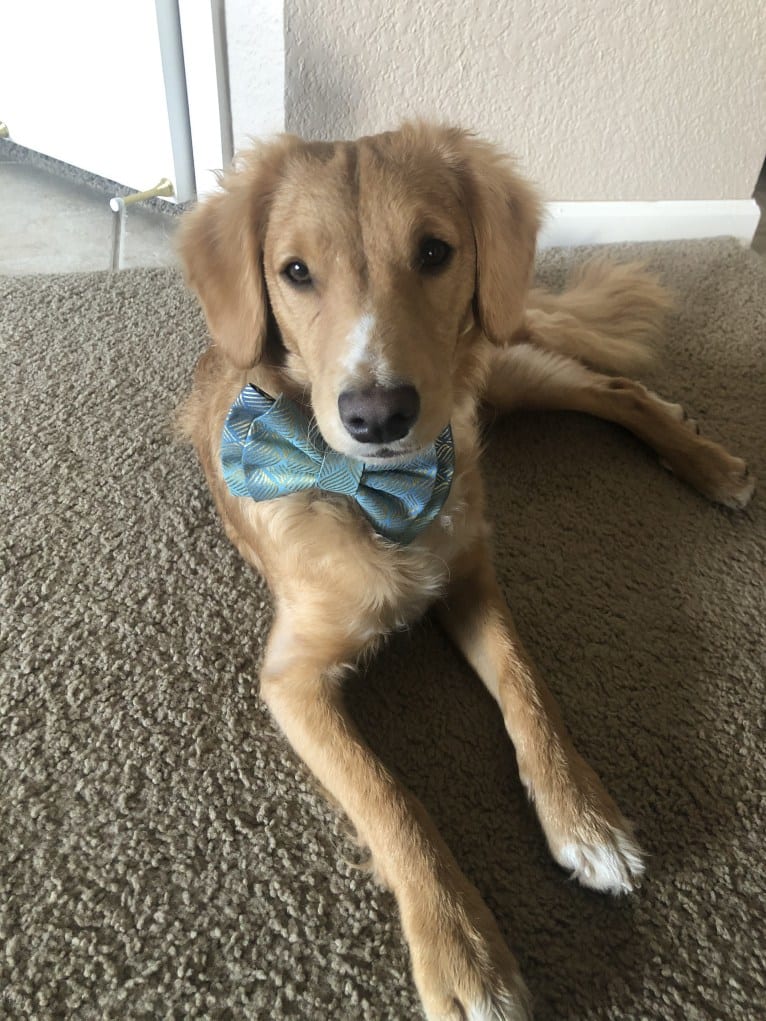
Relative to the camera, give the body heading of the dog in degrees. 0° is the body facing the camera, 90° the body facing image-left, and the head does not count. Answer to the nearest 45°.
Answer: approximately 0°
